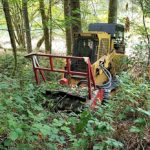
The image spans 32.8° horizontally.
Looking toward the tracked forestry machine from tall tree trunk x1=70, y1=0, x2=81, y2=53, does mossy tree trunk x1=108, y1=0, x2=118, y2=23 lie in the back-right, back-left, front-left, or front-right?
back-left

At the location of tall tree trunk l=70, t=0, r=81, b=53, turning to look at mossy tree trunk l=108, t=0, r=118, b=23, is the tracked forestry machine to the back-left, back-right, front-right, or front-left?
back-right

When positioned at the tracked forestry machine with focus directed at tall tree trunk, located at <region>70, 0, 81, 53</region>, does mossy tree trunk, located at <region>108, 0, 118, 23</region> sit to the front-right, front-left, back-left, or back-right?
front-right

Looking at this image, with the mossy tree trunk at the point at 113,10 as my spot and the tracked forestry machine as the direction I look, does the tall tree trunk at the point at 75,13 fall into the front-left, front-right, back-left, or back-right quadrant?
front-right

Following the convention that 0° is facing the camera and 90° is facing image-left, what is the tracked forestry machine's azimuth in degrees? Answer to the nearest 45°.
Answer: approximately 45°

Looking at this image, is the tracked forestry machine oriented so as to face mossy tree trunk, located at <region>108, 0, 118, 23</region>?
no

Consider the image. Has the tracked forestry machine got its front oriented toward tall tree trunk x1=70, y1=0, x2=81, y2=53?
no
